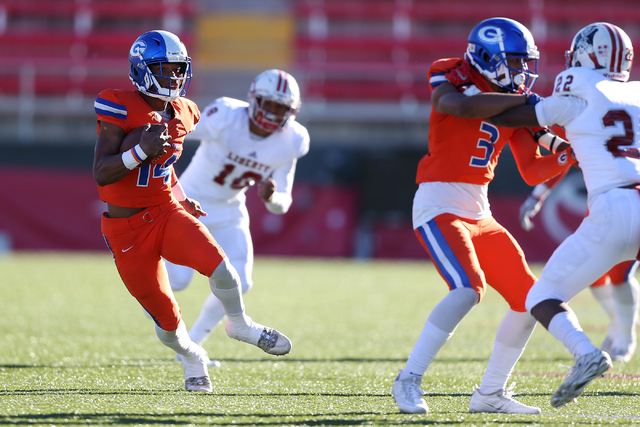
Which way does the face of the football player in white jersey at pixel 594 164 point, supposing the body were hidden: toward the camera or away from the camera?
away from the camera

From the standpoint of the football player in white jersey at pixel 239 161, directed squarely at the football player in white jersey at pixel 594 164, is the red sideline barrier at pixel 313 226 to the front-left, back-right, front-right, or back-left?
back-left

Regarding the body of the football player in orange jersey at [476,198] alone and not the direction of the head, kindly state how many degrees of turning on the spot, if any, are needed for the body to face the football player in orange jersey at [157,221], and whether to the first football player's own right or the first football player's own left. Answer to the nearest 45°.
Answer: approximately 135° to the first football player's own right

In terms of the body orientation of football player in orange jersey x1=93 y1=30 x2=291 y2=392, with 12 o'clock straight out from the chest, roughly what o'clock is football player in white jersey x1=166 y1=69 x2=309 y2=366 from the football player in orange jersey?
The football player in white jersey is roughly at 8 o'clock from the football player in orange jersey.

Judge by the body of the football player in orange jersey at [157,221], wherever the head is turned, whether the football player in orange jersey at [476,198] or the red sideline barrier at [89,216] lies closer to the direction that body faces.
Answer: the football player in orange jersey

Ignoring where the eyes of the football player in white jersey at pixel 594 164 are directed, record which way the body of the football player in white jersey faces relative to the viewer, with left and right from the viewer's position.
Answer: facing away from the viewer and to the left of the viewer

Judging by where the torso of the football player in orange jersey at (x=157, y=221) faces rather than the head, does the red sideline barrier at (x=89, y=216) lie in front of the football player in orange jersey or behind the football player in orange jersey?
behind

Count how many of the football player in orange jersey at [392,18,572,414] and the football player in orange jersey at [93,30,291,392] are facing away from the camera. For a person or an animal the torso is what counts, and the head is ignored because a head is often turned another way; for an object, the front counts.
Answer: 0

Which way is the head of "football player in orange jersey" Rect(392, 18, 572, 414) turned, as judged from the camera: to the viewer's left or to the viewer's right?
to the viewer's right

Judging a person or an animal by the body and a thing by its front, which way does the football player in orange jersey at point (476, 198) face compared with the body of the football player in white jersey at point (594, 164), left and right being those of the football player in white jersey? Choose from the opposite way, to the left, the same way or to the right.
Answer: the opposite way

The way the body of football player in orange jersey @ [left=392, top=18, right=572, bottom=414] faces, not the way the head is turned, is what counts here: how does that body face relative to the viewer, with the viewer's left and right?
facing the viewer and to the right of the viewer
